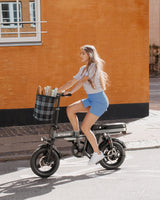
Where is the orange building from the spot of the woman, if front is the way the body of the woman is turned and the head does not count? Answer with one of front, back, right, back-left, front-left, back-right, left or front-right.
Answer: right

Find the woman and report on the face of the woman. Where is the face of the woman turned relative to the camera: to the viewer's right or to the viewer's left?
to the viewer's left

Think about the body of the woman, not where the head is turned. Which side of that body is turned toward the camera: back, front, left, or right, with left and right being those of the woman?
left
